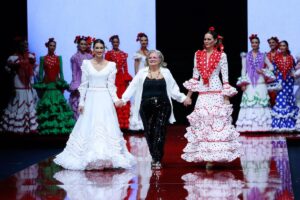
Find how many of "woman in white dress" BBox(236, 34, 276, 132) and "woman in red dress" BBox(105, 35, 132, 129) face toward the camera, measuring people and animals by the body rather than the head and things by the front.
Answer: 2

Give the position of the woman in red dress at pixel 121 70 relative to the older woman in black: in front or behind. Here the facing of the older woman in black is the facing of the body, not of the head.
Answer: behind

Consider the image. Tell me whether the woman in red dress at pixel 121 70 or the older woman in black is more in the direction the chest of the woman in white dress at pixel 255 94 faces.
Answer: the older woman in black

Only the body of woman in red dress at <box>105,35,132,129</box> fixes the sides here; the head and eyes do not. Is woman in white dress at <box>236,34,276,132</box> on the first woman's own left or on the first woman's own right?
on the first woman's own left

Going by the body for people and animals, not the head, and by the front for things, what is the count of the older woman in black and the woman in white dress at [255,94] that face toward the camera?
2

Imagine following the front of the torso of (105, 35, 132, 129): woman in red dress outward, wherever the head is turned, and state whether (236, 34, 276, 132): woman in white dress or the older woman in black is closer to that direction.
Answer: the older woman in black

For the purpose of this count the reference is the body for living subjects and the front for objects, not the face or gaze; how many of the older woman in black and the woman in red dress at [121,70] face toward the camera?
2

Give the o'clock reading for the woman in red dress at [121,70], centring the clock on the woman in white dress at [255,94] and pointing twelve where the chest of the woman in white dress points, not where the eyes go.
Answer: The woman in red dress is roughly at 3 o'clock from the woman in white dress.
